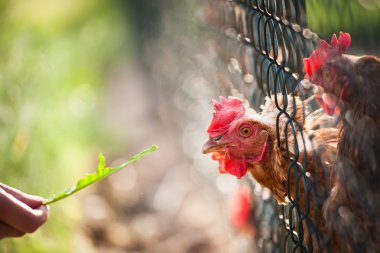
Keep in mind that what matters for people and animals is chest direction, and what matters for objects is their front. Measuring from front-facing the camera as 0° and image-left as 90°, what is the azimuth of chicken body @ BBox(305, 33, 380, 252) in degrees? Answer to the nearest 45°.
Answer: approximately 90°

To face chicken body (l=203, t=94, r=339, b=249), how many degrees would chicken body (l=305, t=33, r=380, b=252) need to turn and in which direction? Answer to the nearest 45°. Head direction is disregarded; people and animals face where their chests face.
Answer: approximately 45° to its right
